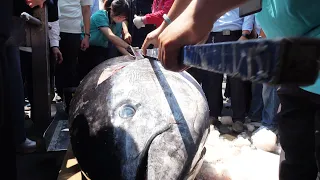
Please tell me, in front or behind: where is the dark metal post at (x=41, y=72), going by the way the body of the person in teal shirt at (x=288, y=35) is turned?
in front

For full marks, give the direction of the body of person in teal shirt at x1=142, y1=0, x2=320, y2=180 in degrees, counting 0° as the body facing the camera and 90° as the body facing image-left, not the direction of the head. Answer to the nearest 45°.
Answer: approximately 90°

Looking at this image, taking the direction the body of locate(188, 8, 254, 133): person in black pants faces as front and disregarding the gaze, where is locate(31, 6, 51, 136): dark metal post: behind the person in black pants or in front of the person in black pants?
in front

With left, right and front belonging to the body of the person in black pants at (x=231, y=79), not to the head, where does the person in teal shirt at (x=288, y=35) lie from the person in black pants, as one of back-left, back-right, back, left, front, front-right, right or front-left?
front

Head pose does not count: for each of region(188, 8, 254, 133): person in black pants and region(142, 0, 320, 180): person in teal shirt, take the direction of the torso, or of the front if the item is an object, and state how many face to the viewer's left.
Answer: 1

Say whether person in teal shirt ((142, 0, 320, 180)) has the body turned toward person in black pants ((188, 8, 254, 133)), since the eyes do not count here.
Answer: no

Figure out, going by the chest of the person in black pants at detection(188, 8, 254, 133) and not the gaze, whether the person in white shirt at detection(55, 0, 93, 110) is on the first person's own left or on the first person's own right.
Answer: on the first person's own right

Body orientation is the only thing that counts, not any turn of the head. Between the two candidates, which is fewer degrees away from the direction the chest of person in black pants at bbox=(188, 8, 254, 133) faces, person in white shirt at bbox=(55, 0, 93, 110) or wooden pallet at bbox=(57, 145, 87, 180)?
the wooden pallet

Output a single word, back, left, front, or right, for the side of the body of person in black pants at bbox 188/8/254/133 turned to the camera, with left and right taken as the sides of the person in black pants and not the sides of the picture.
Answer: front

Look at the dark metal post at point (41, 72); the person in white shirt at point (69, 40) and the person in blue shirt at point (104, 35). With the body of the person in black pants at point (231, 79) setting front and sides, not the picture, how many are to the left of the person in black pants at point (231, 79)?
0

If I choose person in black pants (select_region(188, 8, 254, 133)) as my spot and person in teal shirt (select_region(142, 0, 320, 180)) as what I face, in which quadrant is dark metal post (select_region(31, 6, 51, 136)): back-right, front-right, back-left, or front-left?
front-right

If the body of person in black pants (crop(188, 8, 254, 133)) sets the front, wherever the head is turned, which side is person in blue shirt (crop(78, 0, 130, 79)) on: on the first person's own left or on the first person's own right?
on the first person's own right

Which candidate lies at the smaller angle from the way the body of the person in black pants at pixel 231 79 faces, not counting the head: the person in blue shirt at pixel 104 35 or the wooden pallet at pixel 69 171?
the wooden pallet
